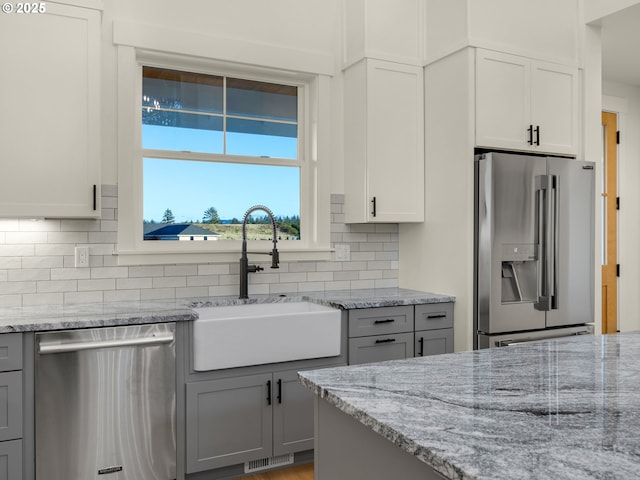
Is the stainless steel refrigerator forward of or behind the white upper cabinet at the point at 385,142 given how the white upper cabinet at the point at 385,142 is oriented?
forward

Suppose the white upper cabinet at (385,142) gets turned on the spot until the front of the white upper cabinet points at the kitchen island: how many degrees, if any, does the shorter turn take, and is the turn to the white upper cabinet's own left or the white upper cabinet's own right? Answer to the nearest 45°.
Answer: approximately 45° to the white upper cabinet's own right

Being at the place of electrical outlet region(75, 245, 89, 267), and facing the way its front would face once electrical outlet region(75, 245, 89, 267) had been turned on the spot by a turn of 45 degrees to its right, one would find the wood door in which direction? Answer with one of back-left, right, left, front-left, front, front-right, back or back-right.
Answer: back-left

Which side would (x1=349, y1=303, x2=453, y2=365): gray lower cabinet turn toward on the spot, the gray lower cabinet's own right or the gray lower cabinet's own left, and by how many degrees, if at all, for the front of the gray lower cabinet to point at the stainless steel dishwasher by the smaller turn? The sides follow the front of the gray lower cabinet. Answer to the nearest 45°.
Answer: approximately 90° to the gray lower cabinet's own right

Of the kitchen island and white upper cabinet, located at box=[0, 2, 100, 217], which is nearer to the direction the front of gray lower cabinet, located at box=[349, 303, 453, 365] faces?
the kitchen island

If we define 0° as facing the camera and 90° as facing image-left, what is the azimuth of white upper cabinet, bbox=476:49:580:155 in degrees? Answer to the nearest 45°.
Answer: approximately 315°

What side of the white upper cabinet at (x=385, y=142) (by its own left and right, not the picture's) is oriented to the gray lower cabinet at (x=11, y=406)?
right

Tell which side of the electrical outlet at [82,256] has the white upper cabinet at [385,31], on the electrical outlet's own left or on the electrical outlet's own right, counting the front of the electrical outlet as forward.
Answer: on the electrical outlet's own left

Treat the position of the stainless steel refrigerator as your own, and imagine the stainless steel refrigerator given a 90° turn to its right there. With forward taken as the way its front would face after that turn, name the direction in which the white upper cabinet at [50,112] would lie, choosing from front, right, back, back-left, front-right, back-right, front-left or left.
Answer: front

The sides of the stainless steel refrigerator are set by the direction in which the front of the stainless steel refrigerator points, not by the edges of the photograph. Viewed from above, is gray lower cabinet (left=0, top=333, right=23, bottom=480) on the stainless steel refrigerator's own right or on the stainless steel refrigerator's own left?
on the stainless steel refrigerator's own right
